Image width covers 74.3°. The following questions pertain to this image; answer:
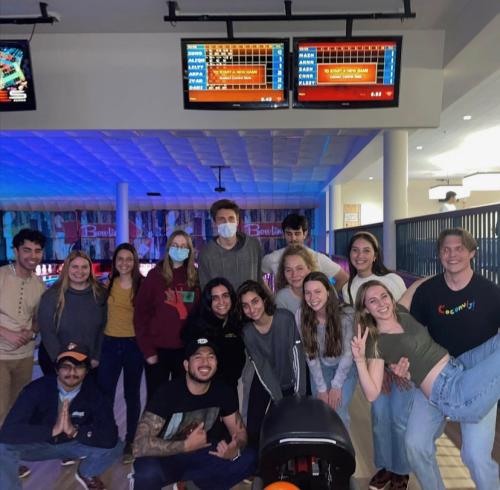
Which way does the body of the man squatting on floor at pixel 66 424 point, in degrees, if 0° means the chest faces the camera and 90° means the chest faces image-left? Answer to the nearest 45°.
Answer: approximately 0°

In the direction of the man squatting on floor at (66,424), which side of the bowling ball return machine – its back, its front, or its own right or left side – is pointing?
right

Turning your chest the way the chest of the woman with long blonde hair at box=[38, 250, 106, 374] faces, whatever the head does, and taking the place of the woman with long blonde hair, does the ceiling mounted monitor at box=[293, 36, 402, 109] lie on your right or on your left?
on your left

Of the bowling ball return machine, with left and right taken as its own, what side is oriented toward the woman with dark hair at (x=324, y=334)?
back

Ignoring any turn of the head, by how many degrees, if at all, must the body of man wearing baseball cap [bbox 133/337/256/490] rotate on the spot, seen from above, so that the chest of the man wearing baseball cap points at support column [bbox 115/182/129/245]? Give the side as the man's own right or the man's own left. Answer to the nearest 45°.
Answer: approximately 180°

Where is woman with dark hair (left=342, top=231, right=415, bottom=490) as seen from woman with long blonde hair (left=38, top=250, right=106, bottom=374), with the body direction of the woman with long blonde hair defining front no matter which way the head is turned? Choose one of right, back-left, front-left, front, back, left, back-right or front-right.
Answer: front-left

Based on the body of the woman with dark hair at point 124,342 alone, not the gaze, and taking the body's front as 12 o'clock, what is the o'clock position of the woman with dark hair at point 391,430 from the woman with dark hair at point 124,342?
the woman with dark hair at point 391,430 is roughly at 10 o'clock from the woman with dark hair at point 124,342.

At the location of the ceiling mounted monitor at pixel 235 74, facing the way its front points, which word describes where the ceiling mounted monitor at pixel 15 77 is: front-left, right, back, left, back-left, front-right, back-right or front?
right

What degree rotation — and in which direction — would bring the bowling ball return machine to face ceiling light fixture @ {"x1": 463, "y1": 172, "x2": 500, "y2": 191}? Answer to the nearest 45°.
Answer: approximately 135° to its left
